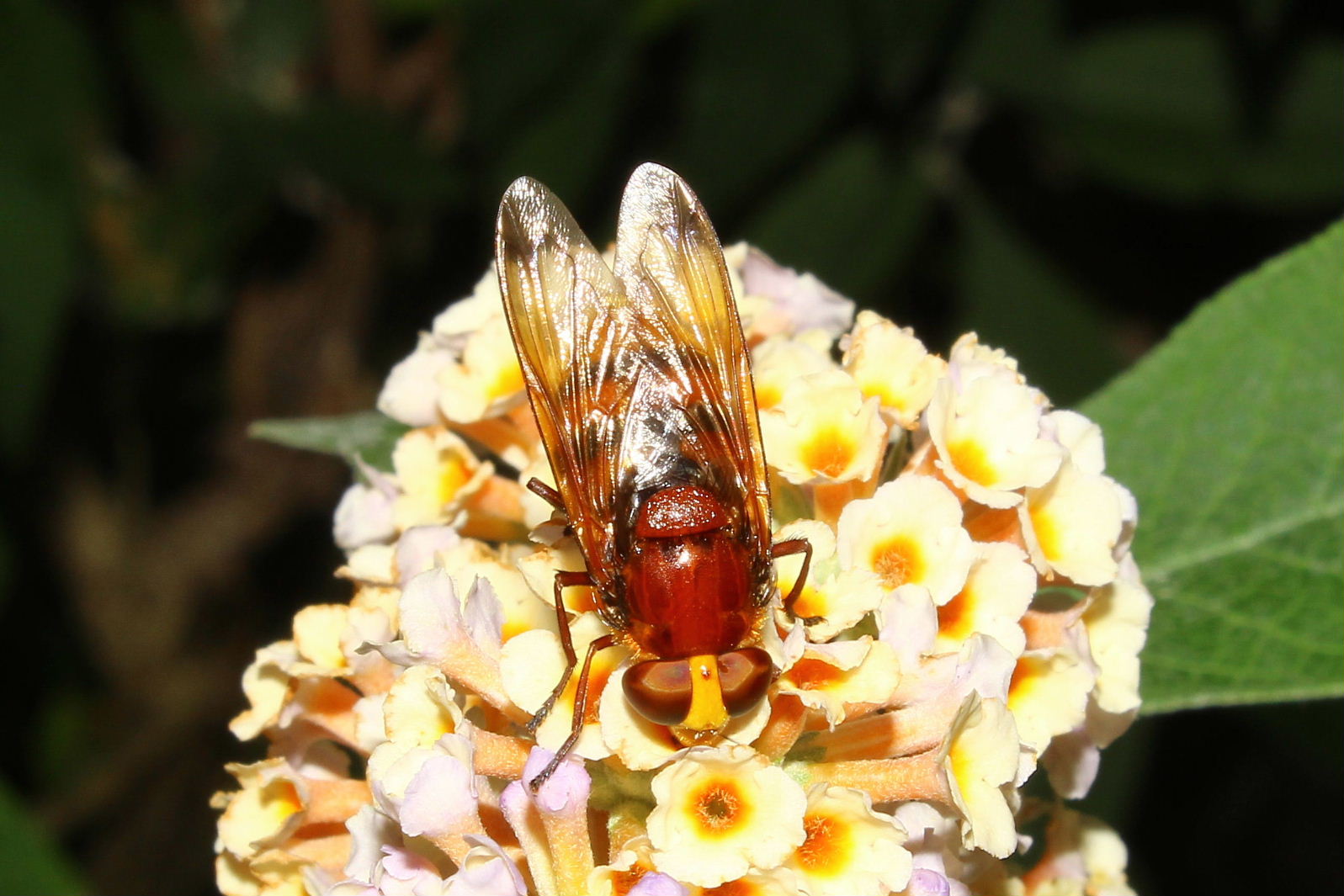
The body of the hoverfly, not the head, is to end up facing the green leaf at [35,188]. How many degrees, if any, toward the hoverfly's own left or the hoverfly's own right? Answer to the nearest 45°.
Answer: approximately 135° to the hoverfly's own right

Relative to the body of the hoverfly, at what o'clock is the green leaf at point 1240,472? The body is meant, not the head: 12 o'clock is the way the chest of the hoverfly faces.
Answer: The green leaf is roughly at 8 o'clock from the hoverfly.

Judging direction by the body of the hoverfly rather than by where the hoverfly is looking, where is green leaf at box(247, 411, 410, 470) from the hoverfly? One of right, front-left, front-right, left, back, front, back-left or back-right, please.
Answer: back-right

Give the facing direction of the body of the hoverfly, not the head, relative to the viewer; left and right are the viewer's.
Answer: facing the viewer

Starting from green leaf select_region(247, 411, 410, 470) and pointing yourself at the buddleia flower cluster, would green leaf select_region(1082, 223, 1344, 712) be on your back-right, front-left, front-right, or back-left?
front-left
